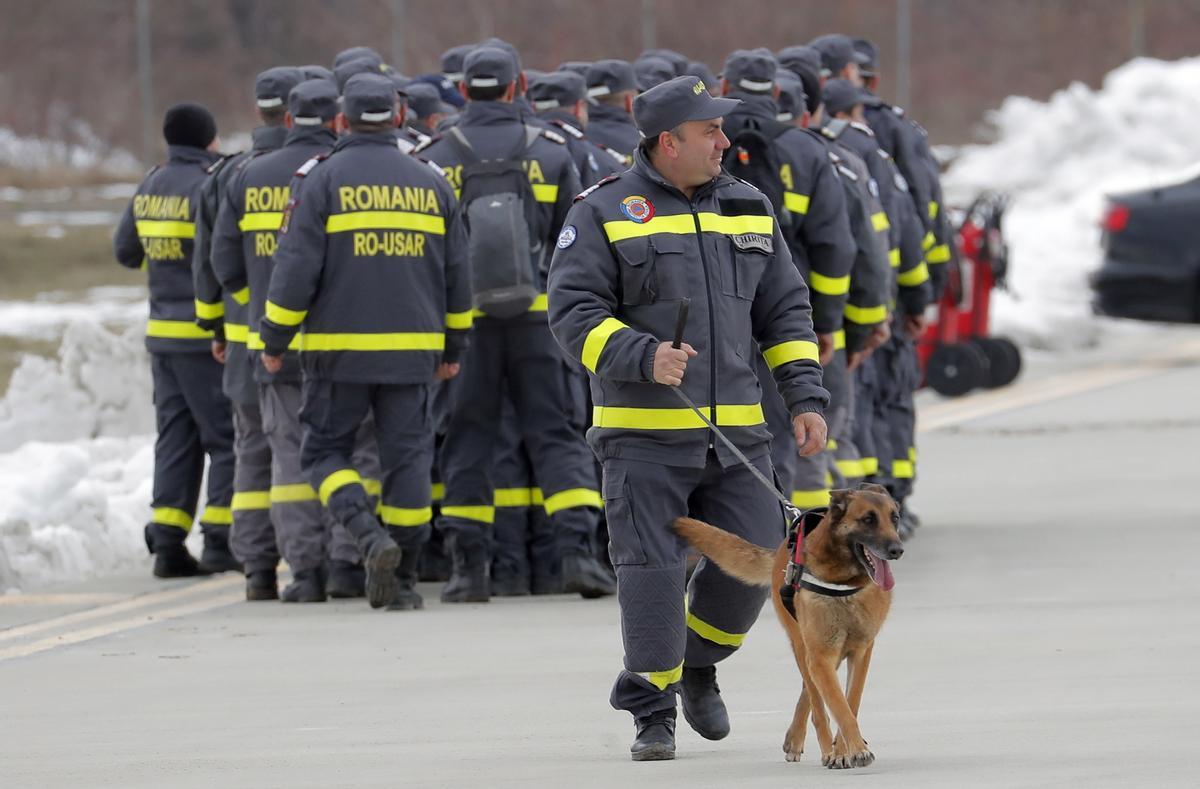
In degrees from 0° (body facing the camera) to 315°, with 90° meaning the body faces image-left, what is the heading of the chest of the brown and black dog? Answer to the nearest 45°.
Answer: approximately 315°

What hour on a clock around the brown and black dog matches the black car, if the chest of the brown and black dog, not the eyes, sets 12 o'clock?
The black car is roughly at 8 o'clock from the brown and black dog.

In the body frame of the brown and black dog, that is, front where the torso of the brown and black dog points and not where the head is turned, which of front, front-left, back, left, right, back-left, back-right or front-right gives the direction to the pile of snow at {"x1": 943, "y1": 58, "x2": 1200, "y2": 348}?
back-left

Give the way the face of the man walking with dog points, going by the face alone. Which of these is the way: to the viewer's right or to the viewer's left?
to the viewer's right
